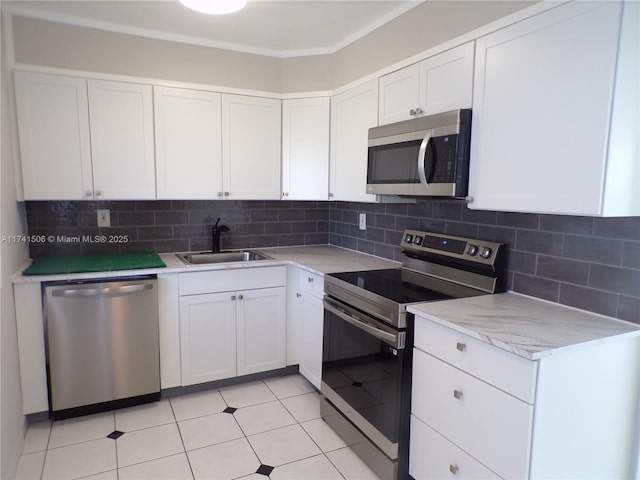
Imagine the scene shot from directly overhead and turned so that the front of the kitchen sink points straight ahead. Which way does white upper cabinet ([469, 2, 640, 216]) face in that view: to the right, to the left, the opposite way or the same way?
to the right

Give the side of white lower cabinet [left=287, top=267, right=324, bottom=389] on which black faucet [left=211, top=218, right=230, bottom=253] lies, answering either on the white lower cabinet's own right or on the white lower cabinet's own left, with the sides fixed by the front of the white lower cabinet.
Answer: on the white lower cabinet's own right

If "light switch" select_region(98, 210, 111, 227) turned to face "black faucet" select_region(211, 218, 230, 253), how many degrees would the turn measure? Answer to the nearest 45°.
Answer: approximately 90° to its left

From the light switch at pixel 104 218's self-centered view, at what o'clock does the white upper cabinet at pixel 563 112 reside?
The white upper cabinet is roughly at 11 o'clock from the light switch.

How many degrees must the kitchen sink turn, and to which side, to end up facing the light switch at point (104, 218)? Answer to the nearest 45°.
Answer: approximately 90° to its right

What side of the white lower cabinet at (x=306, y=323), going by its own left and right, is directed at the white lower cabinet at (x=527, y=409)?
left

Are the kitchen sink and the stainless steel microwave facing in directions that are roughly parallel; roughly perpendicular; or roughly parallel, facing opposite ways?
roughly perpendicular

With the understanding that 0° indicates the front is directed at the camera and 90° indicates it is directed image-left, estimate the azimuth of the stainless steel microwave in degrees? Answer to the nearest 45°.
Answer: approximately 45°
